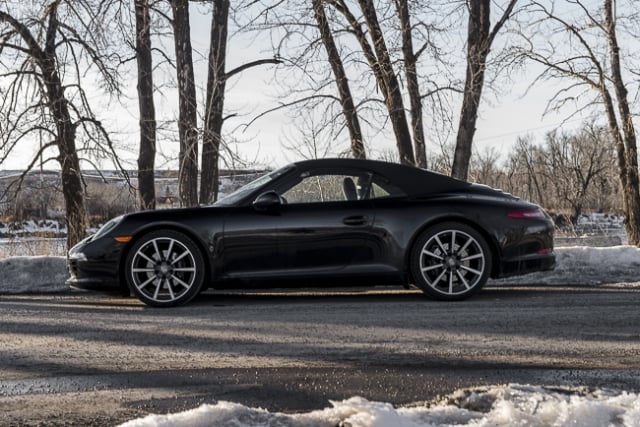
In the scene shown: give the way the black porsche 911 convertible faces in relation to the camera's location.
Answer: facing to the left of the viewer

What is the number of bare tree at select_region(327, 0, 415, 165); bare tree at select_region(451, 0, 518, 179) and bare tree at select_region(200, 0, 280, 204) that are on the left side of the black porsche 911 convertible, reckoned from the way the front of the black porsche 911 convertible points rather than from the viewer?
0

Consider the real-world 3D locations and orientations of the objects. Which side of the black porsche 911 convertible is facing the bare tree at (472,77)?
right

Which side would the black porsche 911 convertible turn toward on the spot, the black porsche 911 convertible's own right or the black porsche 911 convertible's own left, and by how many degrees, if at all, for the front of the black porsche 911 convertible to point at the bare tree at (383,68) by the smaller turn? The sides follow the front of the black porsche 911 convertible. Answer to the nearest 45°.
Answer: approximately 90° to the black porsche 911 convertible's own right

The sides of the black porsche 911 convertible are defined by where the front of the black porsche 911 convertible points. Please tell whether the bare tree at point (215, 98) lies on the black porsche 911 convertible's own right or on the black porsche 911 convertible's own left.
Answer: on the black porsche 911 convertible's own right
